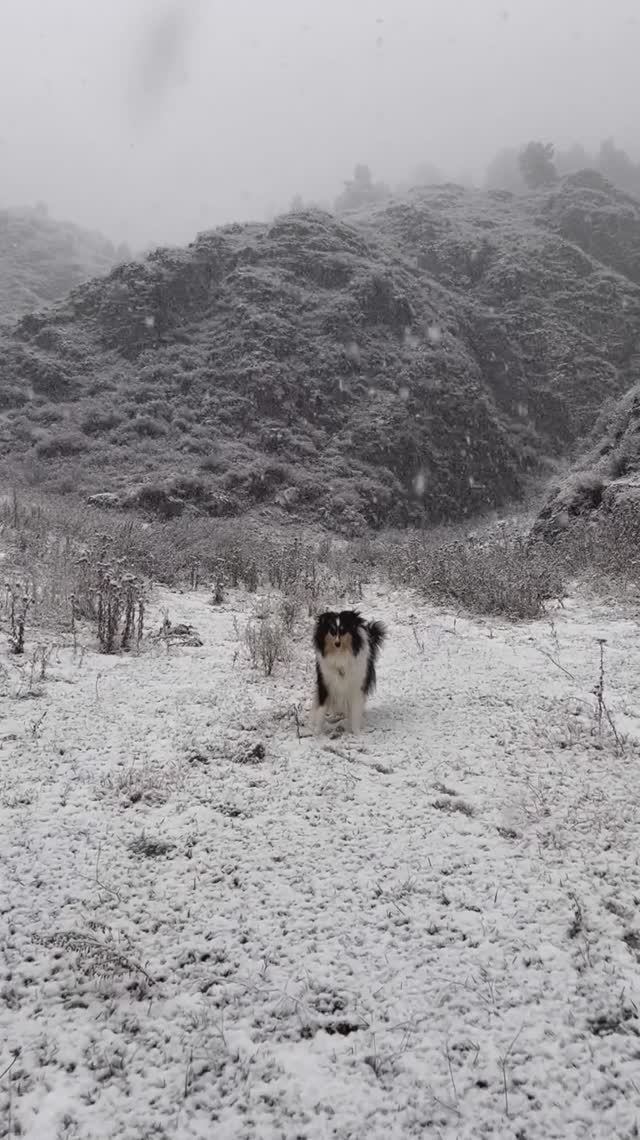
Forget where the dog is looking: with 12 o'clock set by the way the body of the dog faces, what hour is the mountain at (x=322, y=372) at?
The mountain is roughly at 6 o'clock from the dog.

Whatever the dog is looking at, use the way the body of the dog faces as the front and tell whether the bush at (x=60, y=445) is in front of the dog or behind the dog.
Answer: behind

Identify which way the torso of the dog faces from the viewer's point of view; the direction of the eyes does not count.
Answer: toward the camera

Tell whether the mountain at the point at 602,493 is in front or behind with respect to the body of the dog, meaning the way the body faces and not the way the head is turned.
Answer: behind

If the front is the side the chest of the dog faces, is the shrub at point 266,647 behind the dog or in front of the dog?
behind
